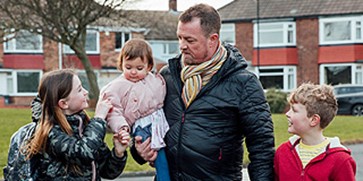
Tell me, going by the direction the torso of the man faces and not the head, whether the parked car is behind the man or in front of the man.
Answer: behind

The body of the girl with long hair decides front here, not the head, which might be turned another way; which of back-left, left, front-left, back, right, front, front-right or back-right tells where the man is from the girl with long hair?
front-left

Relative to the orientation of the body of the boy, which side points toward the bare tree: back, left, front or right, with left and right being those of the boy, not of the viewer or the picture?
right

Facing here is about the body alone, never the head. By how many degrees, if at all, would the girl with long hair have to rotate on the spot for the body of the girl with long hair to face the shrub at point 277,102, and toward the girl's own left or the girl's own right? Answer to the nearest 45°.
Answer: approximately 135° to the girl's own left

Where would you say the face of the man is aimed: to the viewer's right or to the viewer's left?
to the viewer's left

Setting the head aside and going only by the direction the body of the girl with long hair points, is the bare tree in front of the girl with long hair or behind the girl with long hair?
behind

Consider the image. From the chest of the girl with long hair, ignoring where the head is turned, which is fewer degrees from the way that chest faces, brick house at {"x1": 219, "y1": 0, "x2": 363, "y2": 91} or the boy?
the boy

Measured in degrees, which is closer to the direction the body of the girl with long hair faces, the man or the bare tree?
the man

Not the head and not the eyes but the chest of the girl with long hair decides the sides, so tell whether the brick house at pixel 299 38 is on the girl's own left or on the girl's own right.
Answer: on the girl's own left

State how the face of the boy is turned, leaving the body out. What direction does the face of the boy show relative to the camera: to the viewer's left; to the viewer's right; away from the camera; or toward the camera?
to the viewer's left
